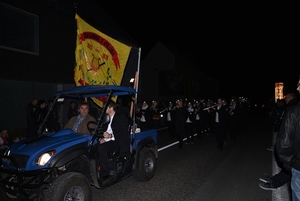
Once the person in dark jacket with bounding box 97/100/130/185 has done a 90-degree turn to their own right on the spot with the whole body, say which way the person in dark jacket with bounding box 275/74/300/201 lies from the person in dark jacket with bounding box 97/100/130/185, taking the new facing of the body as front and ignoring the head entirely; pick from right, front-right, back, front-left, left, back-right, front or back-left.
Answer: back-right

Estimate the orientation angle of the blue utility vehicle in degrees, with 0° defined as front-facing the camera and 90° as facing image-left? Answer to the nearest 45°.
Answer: approximately 45°

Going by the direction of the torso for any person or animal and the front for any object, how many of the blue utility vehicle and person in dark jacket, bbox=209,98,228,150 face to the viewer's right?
0

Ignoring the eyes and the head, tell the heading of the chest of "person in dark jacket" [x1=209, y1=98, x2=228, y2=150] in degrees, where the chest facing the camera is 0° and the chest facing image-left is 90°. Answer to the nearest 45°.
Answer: approximately 45°

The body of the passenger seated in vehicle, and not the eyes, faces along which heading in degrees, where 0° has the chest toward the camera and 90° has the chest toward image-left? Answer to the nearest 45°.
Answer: approximately 45°

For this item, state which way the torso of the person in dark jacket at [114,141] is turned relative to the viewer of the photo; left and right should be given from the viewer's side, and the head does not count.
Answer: facing to the left of the viewer

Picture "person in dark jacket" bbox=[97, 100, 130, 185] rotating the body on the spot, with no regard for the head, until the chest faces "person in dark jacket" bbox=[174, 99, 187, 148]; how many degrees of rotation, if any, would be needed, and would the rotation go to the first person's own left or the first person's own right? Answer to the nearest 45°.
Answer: approximately 135° to the first person's own right

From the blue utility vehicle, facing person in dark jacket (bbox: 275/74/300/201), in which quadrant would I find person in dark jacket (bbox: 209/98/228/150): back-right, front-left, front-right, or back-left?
front-left

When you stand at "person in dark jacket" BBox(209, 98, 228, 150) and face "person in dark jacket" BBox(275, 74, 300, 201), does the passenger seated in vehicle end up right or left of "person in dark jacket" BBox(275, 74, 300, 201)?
right

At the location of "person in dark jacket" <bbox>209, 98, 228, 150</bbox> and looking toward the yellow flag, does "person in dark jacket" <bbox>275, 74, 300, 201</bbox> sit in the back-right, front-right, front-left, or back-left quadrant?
front-left

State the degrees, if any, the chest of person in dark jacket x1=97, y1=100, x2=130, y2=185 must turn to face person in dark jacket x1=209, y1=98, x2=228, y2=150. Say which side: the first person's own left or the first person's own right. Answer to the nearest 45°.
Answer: approximately 135° to the first person's own right
